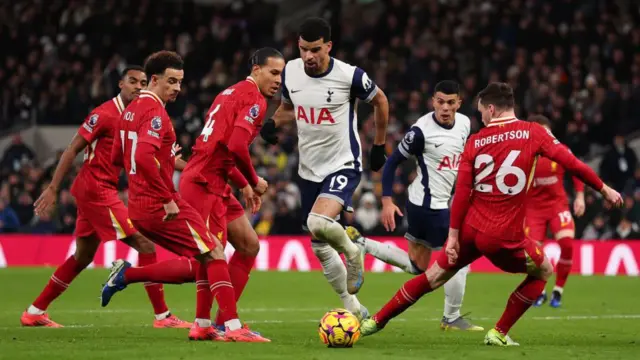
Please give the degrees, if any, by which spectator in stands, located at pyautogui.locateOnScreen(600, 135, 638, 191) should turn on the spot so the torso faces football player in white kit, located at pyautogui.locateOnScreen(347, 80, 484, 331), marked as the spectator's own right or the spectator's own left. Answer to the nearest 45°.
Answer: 0° — they already face them

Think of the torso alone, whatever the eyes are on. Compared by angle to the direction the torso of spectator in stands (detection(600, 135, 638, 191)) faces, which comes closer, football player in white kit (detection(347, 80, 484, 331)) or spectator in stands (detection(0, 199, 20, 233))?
the football player in white kit

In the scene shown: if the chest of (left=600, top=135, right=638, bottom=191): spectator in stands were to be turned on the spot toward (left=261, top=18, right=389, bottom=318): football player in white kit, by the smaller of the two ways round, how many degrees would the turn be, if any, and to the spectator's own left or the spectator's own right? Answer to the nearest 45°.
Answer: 0° — they already face them

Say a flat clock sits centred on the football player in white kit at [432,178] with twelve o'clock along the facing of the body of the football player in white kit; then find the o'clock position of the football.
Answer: The football is roughly at 2 o'clock from the football player in white kit.

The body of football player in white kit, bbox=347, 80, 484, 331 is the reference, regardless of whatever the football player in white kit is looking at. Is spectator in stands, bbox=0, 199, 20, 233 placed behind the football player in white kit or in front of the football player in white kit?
behind

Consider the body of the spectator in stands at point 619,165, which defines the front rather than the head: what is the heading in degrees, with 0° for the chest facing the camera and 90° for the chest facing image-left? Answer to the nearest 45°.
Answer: approximately 0°

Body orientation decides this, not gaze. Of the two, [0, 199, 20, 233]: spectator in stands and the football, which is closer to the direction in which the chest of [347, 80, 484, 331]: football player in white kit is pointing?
the football

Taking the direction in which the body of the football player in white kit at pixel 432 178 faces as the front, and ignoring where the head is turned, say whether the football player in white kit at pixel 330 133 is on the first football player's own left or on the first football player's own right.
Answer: on the first football player's own right
